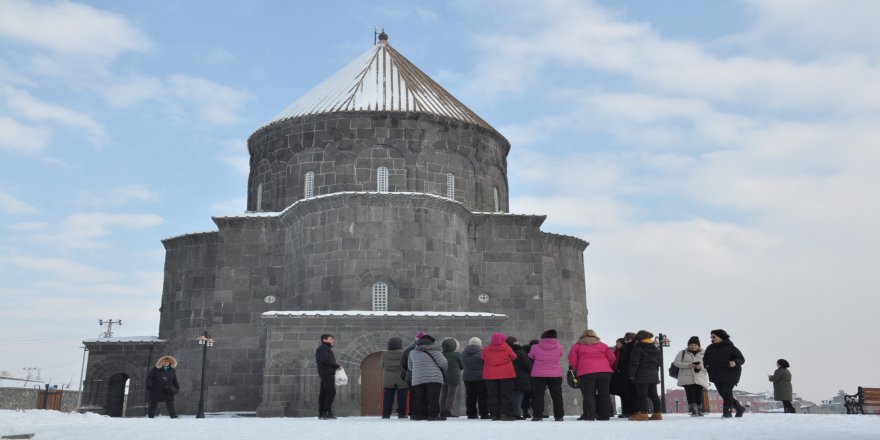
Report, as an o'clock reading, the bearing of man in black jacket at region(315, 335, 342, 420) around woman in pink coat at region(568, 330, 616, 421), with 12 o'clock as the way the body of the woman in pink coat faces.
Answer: The man in black jacket is roughly at 9 o'clock from the woman in pink coat.

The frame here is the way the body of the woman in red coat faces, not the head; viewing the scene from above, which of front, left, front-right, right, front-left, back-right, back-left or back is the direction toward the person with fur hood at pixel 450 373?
front-left

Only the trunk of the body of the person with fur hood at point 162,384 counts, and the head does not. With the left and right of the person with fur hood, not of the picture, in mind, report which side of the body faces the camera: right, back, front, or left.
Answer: front

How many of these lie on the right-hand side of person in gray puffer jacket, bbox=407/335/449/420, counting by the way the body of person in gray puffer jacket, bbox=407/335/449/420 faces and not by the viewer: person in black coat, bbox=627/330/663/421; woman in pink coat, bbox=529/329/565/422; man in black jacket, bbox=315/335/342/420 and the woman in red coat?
3

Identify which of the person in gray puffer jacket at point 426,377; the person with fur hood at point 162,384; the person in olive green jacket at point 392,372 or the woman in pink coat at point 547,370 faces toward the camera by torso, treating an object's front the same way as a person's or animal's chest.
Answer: the person with fur hood at point 162,384

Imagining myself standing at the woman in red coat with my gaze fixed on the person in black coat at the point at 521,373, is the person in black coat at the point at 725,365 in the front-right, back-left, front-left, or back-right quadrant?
front-right

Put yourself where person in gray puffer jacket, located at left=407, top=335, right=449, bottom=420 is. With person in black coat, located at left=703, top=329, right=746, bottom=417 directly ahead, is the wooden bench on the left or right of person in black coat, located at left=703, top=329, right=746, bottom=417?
left

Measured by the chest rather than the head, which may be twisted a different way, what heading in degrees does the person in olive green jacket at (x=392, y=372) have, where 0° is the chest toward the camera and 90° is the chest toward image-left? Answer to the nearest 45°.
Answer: approximately 180°

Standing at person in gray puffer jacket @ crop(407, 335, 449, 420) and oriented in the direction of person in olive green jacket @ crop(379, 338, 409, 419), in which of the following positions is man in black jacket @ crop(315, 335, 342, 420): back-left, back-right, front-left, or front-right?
front-left

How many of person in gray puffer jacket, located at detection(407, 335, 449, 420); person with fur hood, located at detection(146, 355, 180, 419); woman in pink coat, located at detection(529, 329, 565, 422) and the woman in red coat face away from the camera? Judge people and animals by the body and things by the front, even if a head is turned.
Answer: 3

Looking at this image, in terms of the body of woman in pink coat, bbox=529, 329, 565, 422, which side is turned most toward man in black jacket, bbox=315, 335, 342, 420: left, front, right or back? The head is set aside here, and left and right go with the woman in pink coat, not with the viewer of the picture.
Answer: left

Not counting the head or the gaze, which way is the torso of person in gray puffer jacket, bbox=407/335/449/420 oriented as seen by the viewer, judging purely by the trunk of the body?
away from the camera

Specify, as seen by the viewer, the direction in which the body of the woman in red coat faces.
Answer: away from the camera

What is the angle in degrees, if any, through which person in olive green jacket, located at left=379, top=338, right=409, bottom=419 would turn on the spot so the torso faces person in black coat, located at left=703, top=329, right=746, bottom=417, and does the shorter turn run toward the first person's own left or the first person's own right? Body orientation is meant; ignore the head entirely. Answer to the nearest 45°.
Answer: approximately 90° to the first person's own right

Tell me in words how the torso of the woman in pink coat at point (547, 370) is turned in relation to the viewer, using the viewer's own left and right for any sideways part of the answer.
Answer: facing away from the viewer

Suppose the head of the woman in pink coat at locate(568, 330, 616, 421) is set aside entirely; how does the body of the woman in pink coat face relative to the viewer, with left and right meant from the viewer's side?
facing away from the viewer
